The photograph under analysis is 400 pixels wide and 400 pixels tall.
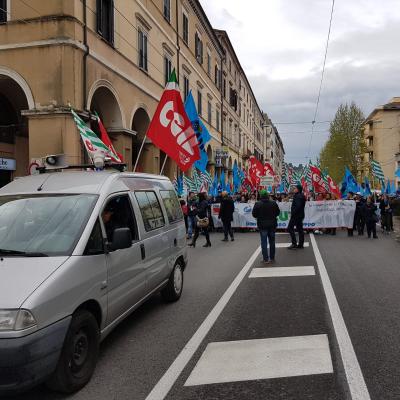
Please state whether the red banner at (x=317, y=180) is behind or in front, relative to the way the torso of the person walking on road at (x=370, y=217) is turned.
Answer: behind

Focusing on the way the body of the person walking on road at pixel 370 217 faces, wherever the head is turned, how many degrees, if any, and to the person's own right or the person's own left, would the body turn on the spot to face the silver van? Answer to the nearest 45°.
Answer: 0° — they already face it

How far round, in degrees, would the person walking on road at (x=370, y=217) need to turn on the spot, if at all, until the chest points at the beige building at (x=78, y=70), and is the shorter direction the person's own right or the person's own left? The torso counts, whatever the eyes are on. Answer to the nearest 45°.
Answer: approximately 90° to the person's own right

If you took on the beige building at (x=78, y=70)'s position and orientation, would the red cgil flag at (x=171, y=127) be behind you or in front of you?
in front

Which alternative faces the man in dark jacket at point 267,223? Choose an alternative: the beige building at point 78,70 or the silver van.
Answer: the beige building
